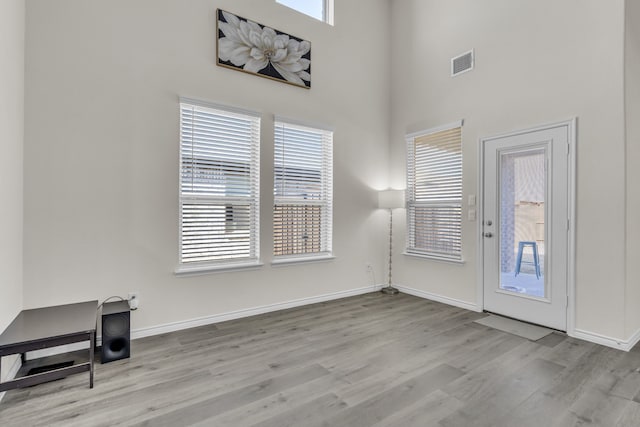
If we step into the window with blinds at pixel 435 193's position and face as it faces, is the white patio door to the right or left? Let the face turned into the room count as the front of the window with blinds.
on its left

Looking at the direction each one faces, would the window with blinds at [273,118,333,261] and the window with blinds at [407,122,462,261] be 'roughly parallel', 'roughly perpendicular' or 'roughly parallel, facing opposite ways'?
roughly perpendicular

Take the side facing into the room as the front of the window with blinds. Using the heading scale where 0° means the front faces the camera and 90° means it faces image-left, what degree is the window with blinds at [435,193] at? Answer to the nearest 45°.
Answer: approximately 45°

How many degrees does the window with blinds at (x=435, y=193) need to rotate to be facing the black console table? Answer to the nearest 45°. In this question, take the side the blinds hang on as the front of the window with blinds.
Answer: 0° — it already faces it

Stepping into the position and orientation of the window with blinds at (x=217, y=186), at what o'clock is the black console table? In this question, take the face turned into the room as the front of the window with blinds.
The black console table is roughly at 3 o'clock from the window with blinds.

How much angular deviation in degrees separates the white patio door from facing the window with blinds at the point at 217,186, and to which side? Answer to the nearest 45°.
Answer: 0° — it already faces it

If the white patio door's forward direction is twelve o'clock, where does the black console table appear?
The black console table is roughly at 12 o'clock from the white patio door.

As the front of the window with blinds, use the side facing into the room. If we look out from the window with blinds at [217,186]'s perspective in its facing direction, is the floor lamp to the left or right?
on its left

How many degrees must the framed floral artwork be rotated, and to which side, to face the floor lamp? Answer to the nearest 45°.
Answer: approximately 45° to its left

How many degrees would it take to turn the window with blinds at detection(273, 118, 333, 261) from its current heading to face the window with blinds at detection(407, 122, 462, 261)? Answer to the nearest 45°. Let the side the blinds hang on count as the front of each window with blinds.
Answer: approximately 45° to its left

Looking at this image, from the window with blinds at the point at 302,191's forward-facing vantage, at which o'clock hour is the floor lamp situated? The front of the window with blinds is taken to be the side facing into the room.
The floor lamp is roughly at 10 o'clock from the window with blinds.

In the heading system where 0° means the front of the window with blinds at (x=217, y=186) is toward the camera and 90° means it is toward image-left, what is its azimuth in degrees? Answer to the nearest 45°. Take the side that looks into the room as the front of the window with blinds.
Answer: approximately 315°
